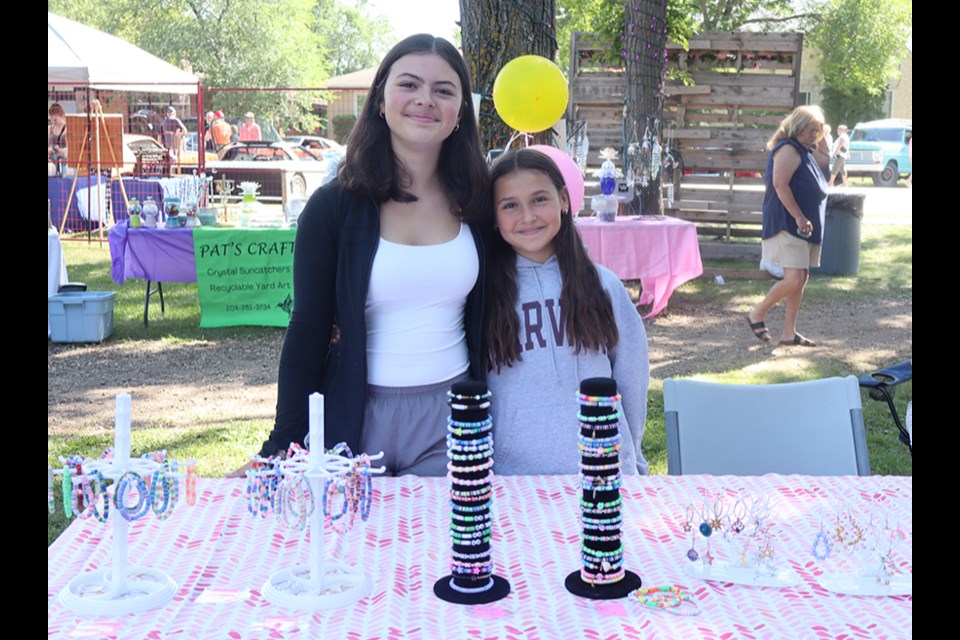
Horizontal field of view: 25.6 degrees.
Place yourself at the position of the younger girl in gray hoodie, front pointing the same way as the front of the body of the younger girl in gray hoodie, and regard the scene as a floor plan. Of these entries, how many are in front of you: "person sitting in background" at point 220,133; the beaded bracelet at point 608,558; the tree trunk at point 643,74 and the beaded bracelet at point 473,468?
2

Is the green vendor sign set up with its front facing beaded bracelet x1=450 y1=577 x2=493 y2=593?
yes

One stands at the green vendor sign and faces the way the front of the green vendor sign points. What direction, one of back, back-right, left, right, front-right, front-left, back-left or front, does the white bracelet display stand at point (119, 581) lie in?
front

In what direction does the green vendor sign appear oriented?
toward the camera

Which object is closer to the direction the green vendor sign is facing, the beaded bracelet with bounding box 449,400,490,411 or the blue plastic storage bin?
the beaded bracelet

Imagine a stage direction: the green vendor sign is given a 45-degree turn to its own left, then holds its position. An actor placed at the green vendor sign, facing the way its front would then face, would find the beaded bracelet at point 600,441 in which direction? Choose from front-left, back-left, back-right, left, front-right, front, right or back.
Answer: front-right

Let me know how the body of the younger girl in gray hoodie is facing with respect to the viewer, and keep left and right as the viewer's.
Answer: facing the viewer

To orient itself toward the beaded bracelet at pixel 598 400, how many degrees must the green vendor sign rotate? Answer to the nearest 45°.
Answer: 0° — it already faces it

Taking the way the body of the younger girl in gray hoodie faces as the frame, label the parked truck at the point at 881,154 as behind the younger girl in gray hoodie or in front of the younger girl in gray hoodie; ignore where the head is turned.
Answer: behind
